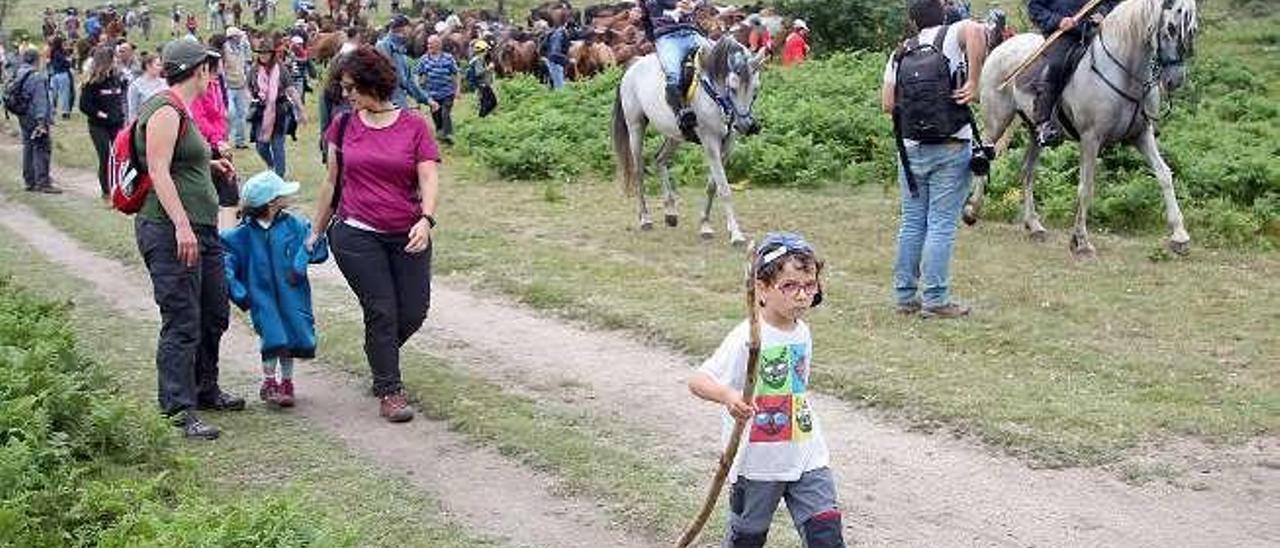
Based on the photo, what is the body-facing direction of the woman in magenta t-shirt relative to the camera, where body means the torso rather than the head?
toward the camera

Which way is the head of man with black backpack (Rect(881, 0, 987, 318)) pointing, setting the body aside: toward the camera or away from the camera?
away from the camera

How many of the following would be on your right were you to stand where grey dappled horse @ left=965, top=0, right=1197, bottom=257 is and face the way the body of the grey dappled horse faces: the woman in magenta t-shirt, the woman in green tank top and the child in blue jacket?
3

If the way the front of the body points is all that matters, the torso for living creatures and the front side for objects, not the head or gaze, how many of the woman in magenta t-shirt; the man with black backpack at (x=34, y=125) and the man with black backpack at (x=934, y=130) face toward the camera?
1

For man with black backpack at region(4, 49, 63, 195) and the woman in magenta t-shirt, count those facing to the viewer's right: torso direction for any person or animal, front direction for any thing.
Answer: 1

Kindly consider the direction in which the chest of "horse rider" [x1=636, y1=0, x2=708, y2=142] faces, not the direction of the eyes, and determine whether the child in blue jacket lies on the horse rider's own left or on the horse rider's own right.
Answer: on the horse rider's own right

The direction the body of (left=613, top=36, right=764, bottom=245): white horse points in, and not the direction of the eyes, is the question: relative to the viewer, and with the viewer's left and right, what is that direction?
facing the viewer and to the right of the viewer

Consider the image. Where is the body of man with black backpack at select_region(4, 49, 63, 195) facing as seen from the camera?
to the viewer's right

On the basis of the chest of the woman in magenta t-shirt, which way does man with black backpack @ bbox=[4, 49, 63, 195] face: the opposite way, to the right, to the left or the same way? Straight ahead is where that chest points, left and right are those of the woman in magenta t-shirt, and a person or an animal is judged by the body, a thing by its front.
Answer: to the left

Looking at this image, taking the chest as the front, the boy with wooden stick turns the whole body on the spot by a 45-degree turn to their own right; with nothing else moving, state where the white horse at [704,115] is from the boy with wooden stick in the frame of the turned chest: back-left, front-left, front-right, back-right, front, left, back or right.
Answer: back

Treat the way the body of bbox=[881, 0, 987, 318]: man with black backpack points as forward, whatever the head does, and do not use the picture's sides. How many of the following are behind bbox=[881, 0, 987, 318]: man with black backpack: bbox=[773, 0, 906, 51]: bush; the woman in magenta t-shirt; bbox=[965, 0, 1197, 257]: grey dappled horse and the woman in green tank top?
2

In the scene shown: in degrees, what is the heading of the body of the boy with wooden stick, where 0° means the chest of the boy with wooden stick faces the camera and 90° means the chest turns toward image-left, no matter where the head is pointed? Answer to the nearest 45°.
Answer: approximately 315°
